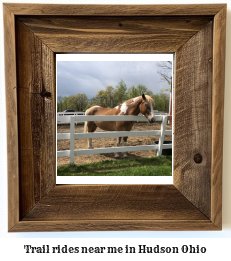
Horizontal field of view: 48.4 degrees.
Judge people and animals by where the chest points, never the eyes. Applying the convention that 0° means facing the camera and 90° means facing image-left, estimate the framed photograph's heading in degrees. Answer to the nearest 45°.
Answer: approximately 0°
